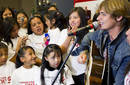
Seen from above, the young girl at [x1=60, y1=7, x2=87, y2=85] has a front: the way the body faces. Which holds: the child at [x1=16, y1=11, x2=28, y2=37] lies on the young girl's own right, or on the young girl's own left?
on the young girl's own right

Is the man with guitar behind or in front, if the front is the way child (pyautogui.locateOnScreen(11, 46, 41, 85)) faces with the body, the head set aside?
in front

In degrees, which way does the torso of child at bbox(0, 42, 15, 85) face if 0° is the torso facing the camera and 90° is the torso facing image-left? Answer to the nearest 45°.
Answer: approximately 0°

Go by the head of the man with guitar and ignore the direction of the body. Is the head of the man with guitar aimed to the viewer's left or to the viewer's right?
to the viewer's left
